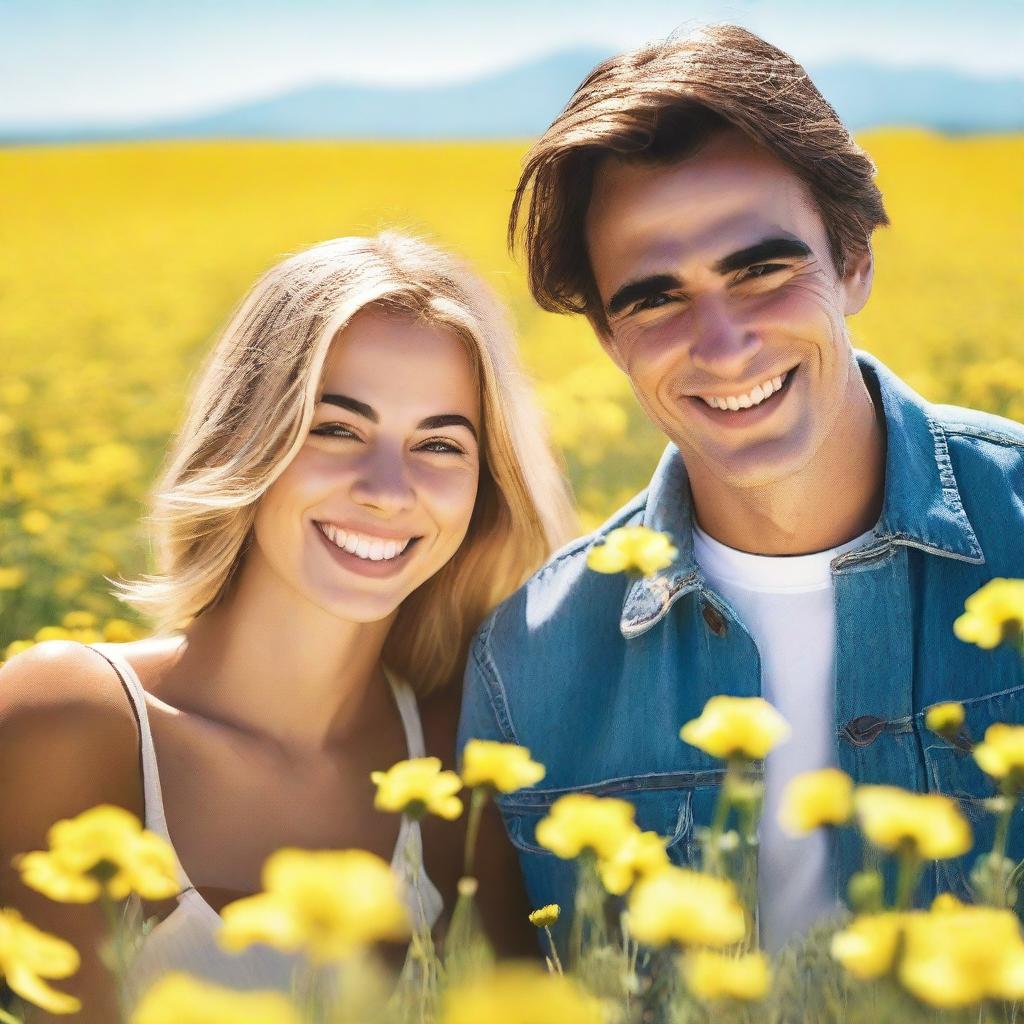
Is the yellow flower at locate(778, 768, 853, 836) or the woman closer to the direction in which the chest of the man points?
the yellow flower

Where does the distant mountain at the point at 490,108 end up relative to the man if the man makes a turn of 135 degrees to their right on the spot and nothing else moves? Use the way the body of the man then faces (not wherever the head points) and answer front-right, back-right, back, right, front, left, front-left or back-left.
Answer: front-right

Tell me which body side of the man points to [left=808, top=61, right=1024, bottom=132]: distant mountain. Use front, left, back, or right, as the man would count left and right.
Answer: back

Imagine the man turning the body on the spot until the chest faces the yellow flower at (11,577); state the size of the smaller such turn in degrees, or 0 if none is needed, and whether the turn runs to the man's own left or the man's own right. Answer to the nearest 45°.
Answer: approximately 135° to the man's own right

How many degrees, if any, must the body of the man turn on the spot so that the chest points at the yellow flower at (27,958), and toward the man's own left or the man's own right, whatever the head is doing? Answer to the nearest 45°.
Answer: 0° — they already face it

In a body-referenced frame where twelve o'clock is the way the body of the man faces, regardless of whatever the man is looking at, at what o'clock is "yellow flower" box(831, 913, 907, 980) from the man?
The yellow flower is roughly at 12 o'clock from the man.

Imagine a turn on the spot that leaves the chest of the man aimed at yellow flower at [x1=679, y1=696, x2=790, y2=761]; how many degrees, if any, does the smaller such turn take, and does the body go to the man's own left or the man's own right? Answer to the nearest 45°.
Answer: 0° — they already face it

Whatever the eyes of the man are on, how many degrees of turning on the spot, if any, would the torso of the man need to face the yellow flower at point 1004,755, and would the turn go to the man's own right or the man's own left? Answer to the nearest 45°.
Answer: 0° — they already face it

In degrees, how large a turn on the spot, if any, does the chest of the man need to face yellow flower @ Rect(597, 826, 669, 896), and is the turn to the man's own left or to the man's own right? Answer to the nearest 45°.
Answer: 0° — they already face it

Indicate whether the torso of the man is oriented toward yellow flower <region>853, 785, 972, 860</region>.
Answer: yes

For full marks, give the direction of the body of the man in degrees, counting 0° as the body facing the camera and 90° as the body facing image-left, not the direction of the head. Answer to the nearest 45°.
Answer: approximately 0°
